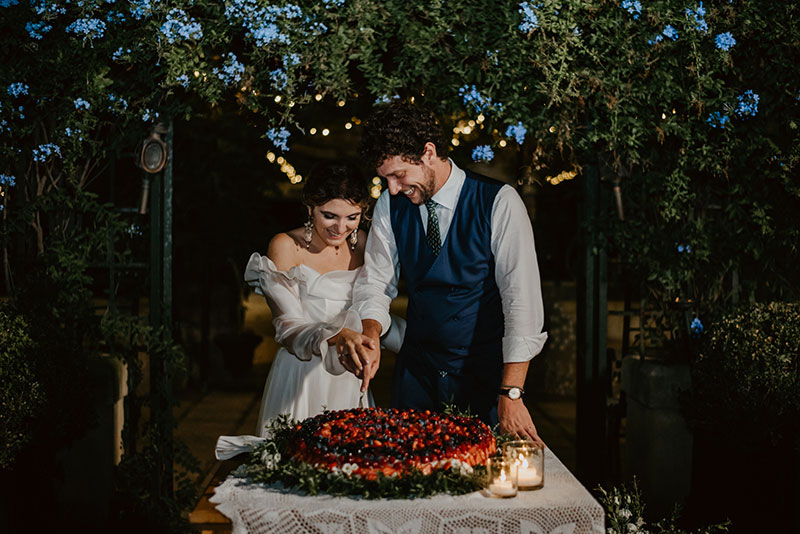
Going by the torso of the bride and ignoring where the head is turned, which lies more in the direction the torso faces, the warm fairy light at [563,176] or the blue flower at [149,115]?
the warm fairy light

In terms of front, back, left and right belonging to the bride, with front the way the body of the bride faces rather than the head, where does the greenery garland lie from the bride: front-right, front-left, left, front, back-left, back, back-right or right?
front-right

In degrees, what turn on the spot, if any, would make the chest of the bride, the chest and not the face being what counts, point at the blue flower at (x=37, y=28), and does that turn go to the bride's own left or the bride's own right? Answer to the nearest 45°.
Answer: approximately 135° to the bride's own right

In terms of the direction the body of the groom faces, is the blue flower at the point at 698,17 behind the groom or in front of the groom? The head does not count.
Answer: behind

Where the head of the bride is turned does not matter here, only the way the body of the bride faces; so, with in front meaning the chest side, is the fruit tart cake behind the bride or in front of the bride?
in front

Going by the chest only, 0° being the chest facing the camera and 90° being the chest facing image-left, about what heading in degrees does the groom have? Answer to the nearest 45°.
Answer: approximately 45°

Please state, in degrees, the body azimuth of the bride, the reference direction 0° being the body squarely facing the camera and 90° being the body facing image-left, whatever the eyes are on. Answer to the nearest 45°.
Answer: approximately 315°

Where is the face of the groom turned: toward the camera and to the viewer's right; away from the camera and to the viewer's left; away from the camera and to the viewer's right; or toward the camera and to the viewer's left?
toward the camera and to the viewer's left

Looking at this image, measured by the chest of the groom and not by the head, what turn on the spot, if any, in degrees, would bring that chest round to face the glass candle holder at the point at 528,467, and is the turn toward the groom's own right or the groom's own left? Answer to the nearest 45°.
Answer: approximately 45° to the groom's own left

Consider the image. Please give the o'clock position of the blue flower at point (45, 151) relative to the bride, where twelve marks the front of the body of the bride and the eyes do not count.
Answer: The blue flower is roughly at 5 o'clock from the bride.

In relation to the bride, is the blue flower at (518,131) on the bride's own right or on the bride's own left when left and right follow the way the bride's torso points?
on the bride's own left

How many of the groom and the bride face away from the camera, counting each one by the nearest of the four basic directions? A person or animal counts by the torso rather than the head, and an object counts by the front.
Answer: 0
